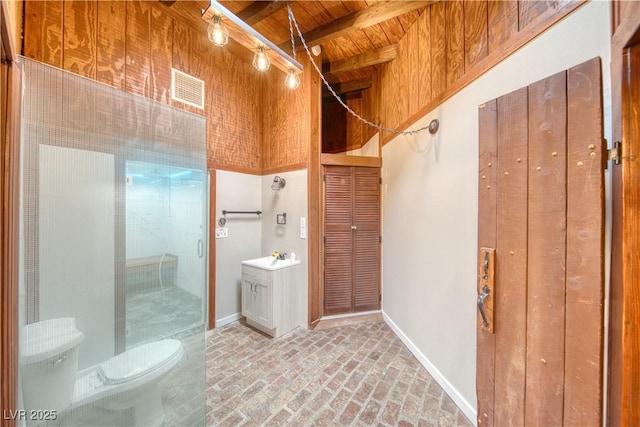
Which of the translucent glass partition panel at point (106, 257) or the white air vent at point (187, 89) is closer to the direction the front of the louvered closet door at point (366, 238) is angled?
the translucent glass partition panel

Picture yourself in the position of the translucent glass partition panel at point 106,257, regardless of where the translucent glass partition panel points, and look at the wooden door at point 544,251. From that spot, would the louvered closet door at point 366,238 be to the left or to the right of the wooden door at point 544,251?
left

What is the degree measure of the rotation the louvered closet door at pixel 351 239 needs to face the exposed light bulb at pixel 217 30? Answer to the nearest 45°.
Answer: approximately 45° to its right

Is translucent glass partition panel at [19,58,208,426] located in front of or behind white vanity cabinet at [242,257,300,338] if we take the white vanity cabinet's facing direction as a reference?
in front

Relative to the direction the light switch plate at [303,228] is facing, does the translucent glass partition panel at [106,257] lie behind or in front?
in front

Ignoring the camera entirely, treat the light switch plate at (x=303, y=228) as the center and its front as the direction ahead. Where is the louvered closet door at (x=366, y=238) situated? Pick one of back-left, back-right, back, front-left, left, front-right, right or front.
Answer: back-left

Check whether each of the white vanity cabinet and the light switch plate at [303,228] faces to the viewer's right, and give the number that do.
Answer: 0

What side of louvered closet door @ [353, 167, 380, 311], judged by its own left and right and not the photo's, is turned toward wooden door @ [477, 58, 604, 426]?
front

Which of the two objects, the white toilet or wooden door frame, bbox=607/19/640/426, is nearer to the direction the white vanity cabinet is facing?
the white toilet

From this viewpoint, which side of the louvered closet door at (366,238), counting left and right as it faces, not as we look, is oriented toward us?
front
